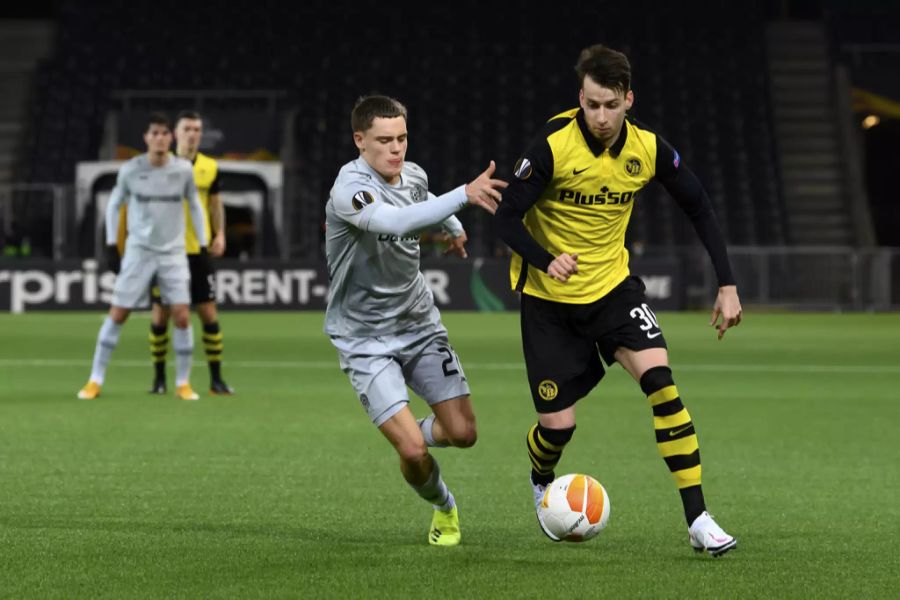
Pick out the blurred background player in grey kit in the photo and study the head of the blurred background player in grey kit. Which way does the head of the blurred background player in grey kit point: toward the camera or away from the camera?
toward the camera

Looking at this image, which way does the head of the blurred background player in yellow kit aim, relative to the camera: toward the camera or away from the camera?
toward the camera

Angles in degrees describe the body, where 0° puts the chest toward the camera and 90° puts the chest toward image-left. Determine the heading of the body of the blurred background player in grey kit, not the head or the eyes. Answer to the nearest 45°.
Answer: approximately 0°

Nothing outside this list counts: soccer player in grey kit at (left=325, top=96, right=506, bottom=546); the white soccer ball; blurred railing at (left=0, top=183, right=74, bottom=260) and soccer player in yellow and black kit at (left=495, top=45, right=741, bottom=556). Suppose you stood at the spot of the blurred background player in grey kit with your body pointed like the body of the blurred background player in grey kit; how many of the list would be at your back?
1

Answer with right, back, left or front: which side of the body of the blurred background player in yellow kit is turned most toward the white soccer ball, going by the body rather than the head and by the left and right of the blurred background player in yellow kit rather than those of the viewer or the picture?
front

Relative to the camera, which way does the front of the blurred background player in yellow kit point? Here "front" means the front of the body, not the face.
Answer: toward the camera

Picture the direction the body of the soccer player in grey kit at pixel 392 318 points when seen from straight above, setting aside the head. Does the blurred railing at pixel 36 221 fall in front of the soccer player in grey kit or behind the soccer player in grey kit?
behind

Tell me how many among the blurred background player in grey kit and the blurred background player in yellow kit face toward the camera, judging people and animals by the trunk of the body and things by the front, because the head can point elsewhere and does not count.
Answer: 2

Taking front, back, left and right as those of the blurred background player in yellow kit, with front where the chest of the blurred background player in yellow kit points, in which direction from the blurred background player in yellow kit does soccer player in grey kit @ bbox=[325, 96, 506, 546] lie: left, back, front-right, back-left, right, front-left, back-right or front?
front

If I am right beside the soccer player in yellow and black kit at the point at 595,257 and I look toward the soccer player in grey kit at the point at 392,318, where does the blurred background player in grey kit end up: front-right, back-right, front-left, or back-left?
front-right

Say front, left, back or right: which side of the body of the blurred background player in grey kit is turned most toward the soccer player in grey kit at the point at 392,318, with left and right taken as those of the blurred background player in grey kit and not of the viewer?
front

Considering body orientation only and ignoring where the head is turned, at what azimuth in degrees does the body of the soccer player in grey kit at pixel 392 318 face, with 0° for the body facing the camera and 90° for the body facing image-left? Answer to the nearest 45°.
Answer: approximately 315°
